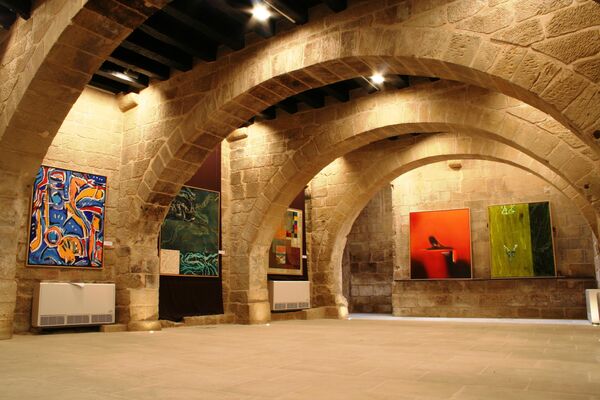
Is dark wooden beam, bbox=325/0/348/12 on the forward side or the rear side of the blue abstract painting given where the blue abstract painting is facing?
on the forward side

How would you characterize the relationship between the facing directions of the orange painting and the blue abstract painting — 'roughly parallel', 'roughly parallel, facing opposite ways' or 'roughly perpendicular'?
roughly perpendicular

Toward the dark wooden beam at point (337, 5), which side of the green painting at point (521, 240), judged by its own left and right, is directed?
front

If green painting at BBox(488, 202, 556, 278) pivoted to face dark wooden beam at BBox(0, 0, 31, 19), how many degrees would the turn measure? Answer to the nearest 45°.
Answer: approximately 45° to its right

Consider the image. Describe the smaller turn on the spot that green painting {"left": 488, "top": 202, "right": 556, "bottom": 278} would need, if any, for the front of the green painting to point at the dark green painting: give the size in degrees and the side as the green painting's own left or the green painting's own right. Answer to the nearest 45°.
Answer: approximately 45° to the green painting's own right

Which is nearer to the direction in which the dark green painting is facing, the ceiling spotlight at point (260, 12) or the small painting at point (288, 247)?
the ceiling spotlight

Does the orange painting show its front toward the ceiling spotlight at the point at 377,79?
yes

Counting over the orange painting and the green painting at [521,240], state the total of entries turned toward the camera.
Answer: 2

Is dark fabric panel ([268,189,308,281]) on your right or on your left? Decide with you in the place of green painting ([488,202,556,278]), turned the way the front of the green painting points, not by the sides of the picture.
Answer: on your right

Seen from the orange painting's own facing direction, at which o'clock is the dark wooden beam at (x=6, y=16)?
The dark wooden beam is roughly at 1 o'clock from the orange painting.

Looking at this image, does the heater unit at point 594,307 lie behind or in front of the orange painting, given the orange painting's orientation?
in front

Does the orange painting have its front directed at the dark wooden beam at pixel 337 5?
yes

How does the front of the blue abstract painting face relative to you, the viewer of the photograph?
facing the viewer and to the right of the viewer

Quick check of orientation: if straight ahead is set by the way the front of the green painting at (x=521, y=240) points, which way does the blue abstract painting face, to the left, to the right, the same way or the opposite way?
to the left
